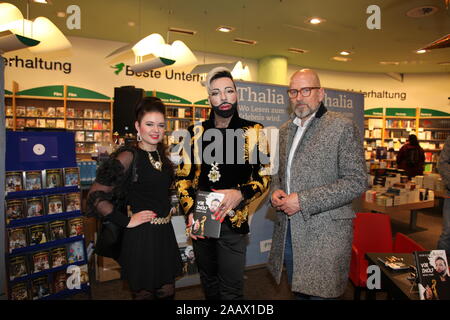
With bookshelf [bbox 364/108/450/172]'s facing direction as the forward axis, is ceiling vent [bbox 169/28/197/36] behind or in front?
in front

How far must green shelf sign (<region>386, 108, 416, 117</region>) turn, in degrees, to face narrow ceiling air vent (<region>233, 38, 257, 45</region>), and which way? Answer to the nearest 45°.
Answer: approximately 45° to its right

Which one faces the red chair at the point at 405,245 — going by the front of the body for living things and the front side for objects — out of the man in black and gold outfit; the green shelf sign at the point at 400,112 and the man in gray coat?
the green shelf sign

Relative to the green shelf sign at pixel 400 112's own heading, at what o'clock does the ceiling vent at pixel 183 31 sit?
The ceiling vent is roughly at 1 o'clock from the green shelf sign.

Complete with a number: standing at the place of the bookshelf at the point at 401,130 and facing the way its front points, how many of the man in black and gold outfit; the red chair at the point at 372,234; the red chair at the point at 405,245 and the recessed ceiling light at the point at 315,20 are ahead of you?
4

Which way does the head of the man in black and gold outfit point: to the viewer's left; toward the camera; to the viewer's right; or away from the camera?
toward the camera

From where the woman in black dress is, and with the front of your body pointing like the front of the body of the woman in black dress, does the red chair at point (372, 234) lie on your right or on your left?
on your left

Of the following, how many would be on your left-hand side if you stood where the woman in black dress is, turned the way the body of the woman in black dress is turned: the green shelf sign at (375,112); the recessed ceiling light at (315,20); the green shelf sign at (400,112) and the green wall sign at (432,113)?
4

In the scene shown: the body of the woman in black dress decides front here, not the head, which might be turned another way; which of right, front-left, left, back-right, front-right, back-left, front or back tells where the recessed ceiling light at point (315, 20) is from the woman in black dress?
left

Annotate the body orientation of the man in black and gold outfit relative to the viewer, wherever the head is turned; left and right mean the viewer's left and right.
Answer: facing the viewer

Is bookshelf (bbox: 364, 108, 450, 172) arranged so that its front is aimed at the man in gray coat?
yes

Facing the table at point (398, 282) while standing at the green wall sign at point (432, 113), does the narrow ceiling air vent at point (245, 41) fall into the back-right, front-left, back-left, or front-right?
front-right

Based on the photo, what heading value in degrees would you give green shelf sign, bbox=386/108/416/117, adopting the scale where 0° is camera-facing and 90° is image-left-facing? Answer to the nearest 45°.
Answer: approximately 0°

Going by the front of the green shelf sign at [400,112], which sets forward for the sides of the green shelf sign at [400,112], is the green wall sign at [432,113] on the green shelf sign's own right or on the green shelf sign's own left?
on the green shelf sign's own left

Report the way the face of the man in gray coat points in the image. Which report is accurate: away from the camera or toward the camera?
toward the camera

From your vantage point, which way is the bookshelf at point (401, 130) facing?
toward the camera
